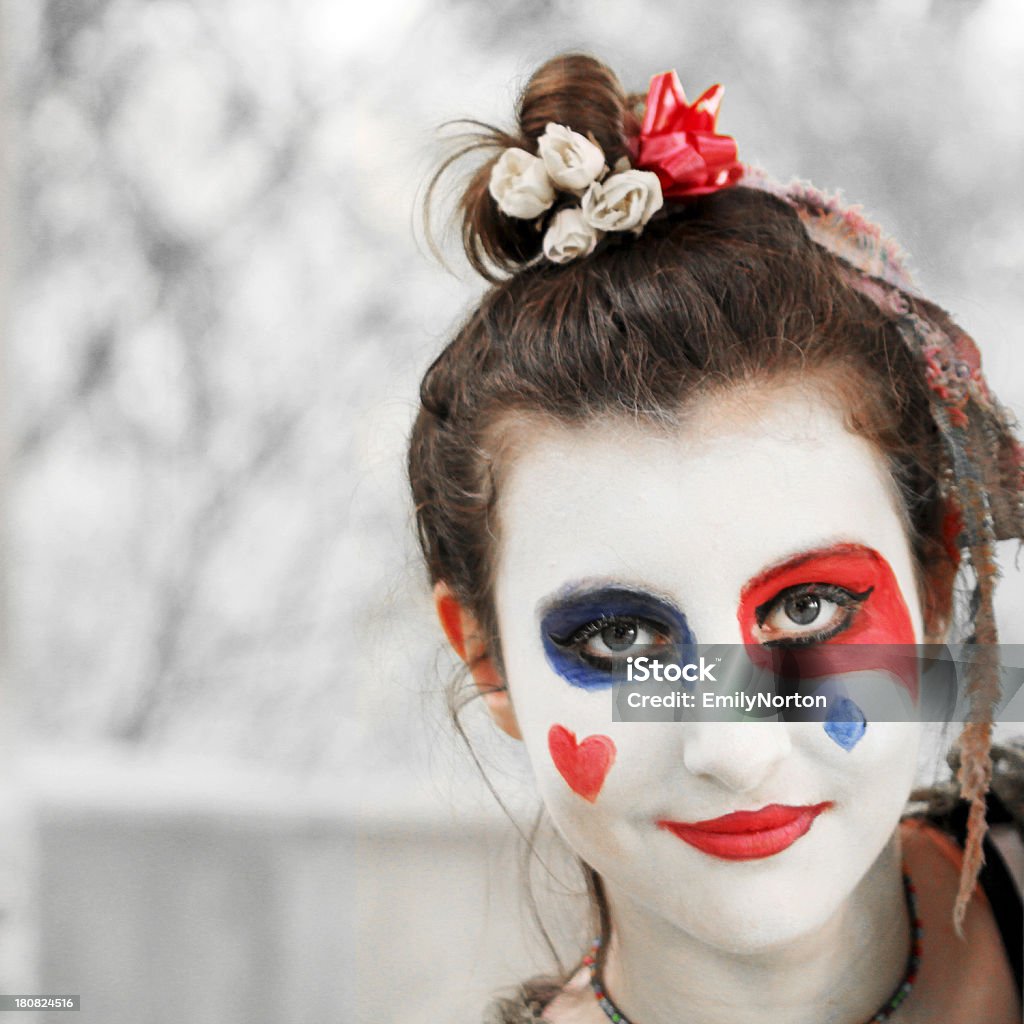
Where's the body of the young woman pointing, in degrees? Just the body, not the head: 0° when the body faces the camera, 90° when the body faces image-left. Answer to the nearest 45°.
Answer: approximately 0°
